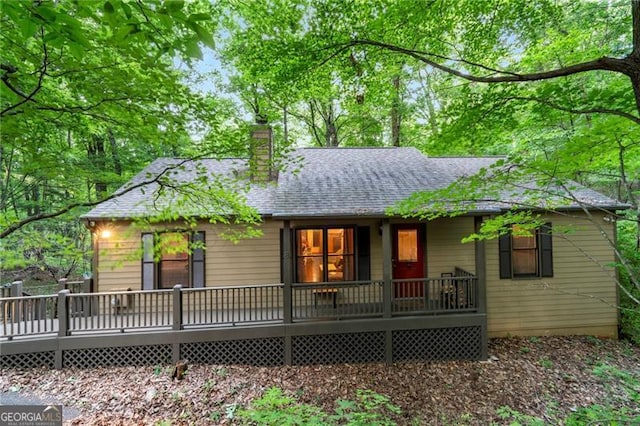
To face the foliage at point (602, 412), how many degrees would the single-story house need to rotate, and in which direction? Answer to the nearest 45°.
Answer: approximately 45° to its left

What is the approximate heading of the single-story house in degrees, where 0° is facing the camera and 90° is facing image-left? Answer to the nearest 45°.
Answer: approximately 0°
